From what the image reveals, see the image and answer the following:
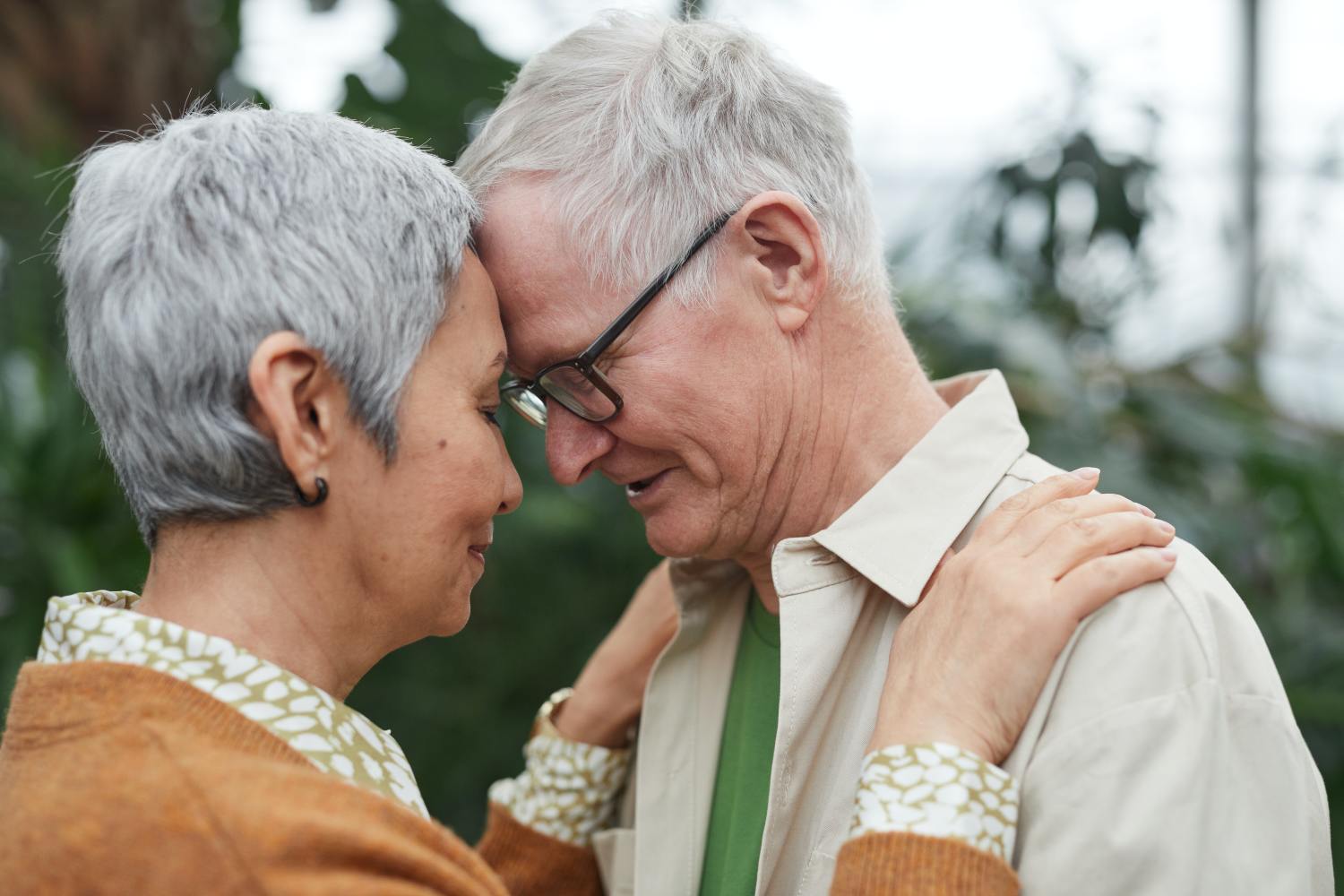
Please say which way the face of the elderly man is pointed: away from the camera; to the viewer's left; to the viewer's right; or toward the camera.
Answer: to the viewer's left

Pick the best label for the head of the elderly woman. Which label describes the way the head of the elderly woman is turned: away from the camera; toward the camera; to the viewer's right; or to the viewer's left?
to the viewer's right

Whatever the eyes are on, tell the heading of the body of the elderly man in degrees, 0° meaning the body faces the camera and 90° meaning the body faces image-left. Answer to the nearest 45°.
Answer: approximately 45°
